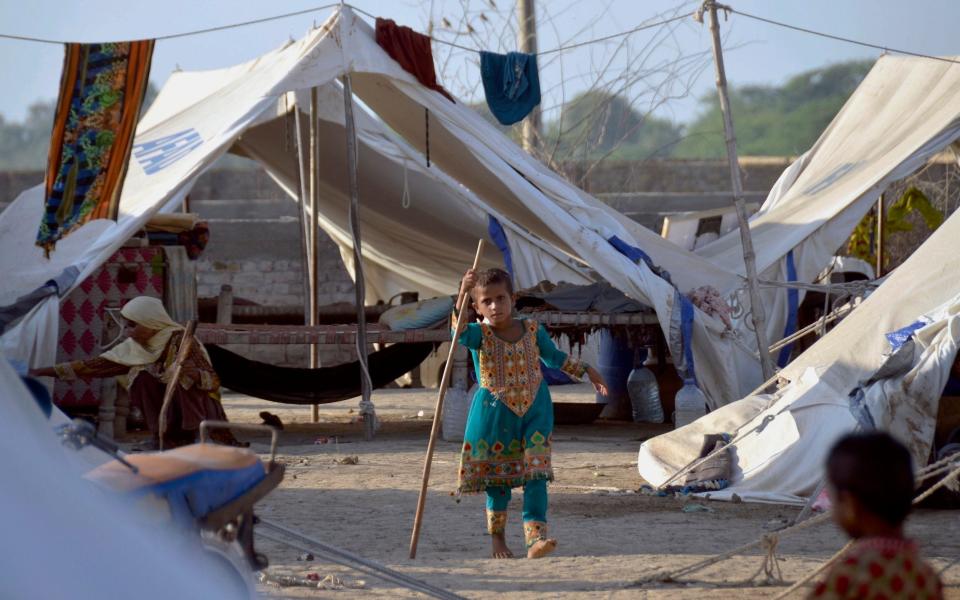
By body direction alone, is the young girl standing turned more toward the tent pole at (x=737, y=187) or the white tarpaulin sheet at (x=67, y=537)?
the white tarpaulin sheet

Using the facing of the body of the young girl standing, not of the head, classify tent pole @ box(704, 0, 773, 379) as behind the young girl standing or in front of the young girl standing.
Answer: behind

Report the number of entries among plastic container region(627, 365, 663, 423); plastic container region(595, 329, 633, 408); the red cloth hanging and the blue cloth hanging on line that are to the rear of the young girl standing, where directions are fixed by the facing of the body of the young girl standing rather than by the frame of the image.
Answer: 4

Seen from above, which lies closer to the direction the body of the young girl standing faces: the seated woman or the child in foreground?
the child in foreground

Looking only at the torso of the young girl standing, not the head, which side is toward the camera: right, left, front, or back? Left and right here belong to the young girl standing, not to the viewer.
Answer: front

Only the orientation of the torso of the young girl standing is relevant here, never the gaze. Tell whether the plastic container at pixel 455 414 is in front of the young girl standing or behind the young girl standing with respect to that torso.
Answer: behind

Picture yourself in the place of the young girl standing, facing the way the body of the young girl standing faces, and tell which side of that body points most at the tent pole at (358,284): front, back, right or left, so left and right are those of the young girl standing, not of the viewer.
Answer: back

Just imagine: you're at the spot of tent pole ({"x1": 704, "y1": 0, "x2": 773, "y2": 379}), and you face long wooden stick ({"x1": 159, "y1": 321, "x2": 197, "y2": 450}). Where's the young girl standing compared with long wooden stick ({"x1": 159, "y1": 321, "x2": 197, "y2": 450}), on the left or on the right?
left

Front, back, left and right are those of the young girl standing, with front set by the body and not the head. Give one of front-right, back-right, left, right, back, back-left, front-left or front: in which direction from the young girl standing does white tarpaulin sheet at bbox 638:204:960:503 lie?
back-left

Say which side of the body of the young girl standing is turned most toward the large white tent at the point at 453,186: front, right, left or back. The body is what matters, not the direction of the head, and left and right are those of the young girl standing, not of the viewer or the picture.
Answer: back

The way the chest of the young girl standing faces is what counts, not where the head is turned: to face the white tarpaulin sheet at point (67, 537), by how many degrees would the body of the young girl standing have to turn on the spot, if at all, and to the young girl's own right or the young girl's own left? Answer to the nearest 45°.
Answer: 0° — they already face it

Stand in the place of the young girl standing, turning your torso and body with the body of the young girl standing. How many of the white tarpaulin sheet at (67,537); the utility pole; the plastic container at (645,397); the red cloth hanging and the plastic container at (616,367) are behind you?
4

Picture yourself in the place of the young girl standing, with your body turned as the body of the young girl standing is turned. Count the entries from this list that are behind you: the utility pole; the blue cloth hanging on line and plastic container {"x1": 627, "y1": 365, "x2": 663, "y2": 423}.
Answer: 3

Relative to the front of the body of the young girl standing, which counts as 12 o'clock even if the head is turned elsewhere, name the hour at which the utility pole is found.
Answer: The utility pole is roughly at 6 o'clock from the young girl standing.

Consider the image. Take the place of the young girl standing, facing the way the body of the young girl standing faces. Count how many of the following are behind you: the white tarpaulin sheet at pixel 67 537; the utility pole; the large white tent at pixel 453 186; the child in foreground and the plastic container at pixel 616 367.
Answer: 3

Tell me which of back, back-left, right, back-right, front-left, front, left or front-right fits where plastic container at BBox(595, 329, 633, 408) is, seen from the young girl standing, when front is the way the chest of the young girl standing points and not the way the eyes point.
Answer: back
